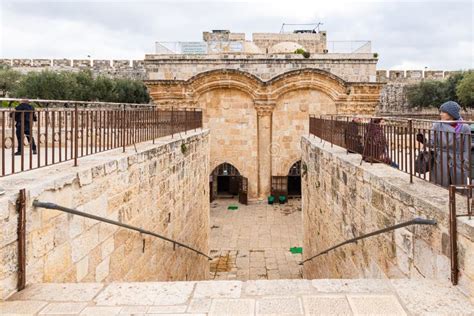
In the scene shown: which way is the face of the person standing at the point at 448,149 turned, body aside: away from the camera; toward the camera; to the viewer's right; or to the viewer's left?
to the viewer's left

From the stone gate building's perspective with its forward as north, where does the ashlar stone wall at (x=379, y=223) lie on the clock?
The ashlar stone wall is roughly at 12 o'clock from the stone gate building.

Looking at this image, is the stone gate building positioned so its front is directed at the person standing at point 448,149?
yes

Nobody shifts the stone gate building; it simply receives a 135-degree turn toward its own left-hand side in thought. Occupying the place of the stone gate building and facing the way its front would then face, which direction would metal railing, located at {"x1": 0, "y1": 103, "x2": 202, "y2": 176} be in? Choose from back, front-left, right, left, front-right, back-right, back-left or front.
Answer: back-right

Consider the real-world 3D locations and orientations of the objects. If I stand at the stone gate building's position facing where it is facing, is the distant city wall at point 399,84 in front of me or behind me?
behind

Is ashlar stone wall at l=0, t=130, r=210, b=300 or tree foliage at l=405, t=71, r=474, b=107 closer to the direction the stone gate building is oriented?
the ashlar stone wall

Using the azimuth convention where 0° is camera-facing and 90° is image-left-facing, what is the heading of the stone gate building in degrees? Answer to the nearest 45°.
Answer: approximately 0°

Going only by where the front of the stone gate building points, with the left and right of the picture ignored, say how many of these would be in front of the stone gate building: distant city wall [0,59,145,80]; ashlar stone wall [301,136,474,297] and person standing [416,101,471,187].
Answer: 2

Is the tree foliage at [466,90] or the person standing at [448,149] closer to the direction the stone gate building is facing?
the person standing
